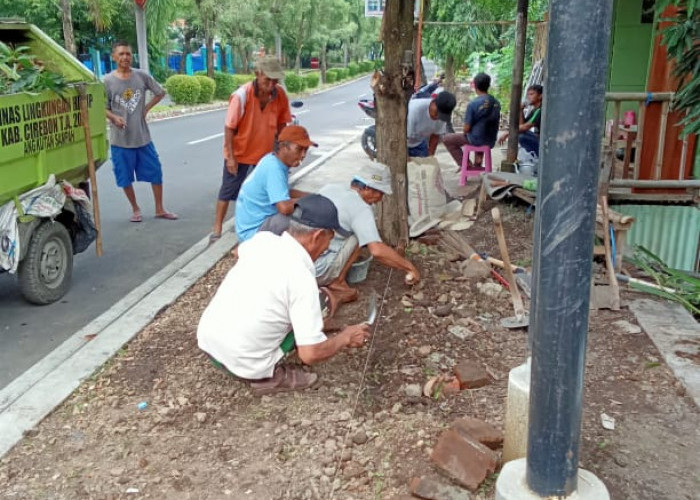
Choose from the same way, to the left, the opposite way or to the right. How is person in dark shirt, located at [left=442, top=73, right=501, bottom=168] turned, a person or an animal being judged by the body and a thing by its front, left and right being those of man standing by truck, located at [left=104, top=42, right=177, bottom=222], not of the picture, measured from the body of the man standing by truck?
the opposite way

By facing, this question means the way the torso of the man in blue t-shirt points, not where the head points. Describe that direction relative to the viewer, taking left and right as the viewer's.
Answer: facing to the right of the viewer

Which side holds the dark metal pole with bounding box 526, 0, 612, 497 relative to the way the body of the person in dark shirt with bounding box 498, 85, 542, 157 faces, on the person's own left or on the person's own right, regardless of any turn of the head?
on the person's own left

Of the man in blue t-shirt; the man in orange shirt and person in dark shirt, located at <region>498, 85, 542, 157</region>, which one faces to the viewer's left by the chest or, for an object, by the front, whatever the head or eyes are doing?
the person in dark shirt

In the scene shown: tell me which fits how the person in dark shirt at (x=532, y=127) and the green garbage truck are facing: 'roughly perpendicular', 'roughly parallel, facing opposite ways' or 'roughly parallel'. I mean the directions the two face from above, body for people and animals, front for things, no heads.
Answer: roughly perpendicular

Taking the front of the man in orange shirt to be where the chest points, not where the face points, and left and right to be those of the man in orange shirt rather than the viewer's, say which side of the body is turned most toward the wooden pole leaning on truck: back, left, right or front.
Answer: right

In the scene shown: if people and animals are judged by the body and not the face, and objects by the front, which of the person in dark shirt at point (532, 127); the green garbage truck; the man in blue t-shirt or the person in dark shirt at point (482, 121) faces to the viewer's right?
the man in blue t-shirt
